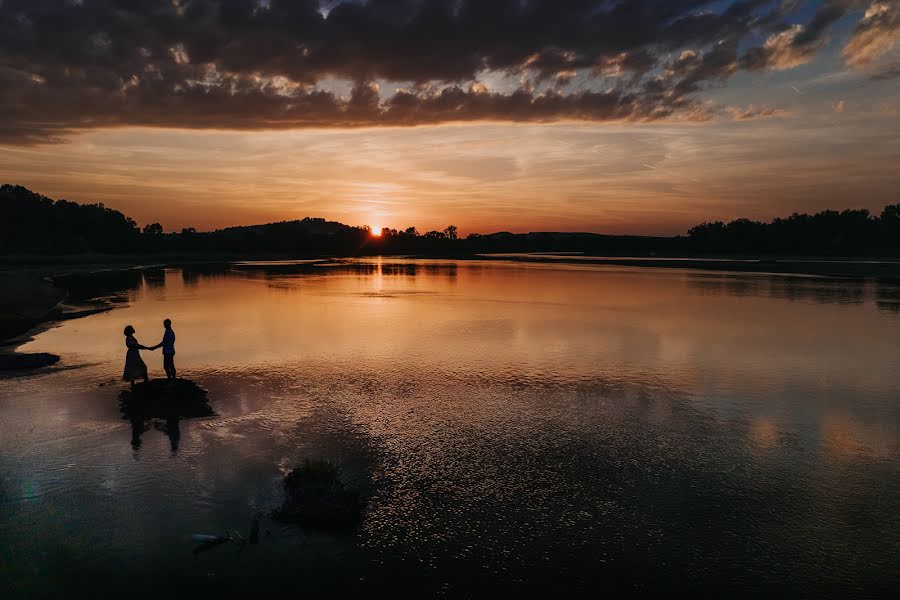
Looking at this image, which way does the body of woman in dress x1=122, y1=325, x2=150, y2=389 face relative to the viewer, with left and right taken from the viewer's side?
facing to the right of the viewer

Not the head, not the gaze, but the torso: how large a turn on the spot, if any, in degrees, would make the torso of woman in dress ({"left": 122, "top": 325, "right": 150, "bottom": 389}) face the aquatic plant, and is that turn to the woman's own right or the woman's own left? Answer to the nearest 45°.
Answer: approximately 90° to the woman's own right
